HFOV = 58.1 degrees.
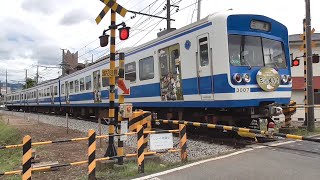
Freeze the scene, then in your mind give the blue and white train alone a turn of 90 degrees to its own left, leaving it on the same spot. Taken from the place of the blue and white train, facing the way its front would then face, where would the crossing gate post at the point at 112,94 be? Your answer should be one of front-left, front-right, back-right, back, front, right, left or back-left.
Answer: back

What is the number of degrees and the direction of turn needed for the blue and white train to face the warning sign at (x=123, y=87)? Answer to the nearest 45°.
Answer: approximately 90° to its right

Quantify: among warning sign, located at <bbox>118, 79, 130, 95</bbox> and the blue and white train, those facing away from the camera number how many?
0

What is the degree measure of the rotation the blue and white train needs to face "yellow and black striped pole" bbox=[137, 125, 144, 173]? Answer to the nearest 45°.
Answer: approximately 90° to its right

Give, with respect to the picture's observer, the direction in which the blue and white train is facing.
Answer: facing the viewer and to the right of the viewer

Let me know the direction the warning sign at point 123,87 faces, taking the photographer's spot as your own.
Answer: facing the viewer

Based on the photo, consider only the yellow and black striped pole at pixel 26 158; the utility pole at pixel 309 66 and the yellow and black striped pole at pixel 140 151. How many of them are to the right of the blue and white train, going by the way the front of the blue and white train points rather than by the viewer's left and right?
2
